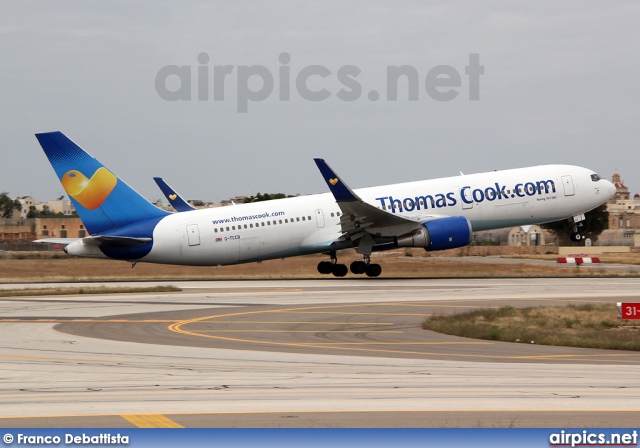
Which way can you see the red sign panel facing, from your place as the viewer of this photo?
facing the viewer

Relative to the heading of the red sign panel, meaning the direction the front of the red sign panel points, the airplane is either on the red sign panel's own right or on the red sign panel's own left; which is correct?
on the red sign panel's own right
